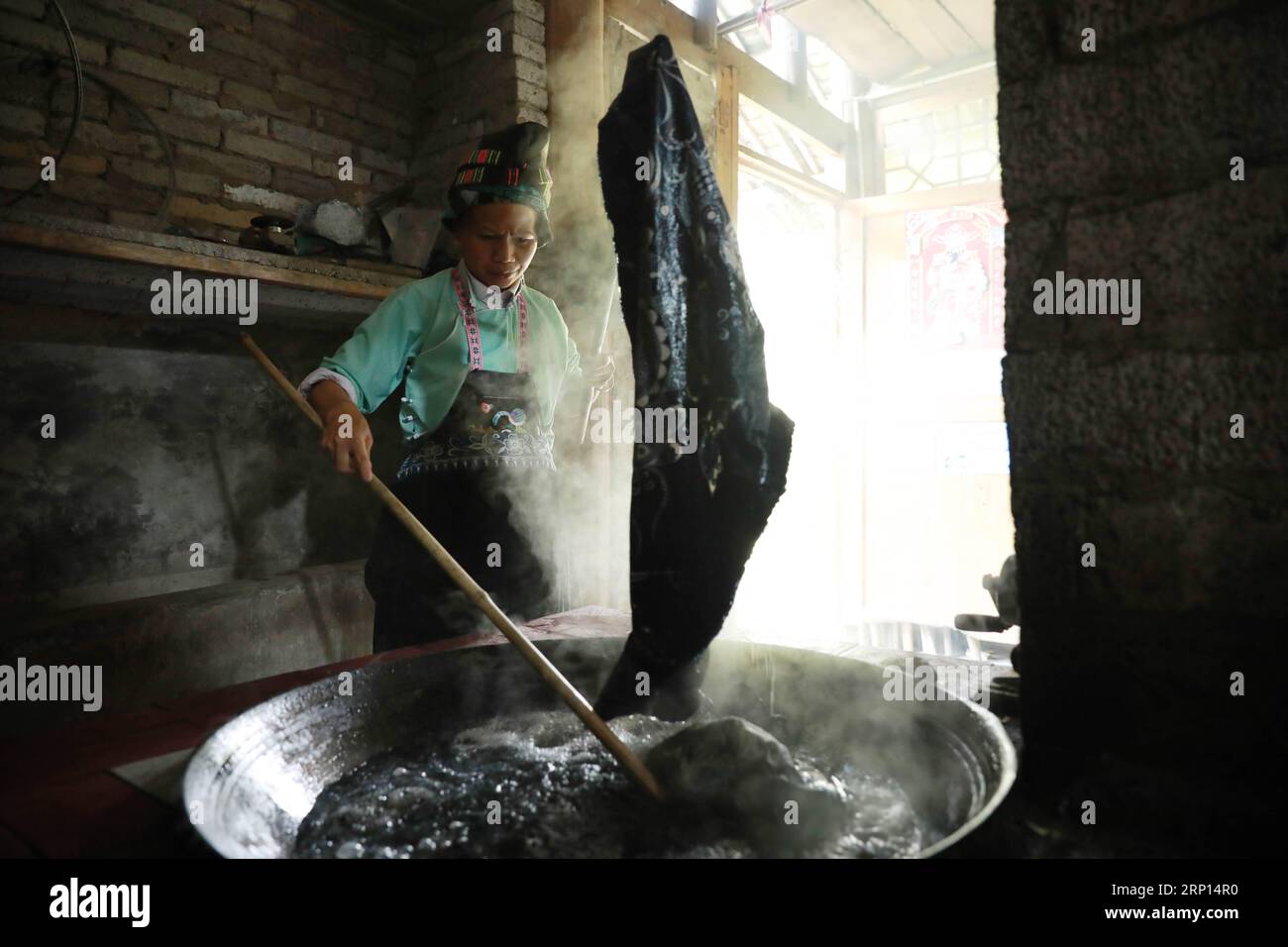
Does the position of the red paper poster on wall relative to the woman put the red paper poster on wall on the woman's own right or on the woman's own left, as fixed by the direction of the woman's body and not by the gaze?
on the woman's own left

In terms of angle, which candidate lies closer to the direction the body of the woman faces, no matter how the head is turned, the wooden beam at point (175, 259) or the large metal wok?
the large metal wok

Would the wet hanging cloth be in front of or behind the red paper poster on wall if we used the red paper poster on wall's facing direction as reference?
in front

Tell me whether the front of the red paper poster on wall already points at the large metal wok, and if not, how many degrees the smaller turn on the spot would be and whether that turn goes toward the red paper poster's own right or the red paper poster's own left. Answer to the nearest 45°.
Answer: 0° — it already faces it

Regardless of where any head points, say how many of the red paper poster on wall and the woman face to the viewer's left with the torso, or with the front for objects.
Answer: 0

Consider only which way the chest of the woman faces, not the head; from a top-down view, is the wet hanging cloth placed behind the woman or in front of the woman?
in front

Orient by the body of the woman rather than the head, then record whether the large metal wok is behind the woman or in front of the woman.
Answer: in front

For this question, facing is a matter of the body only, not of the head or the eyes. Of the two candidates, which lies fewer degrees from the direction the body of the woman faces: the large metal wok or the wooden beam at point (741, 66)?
the large metal wok

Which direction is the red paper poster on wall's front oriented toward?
toward the camera
